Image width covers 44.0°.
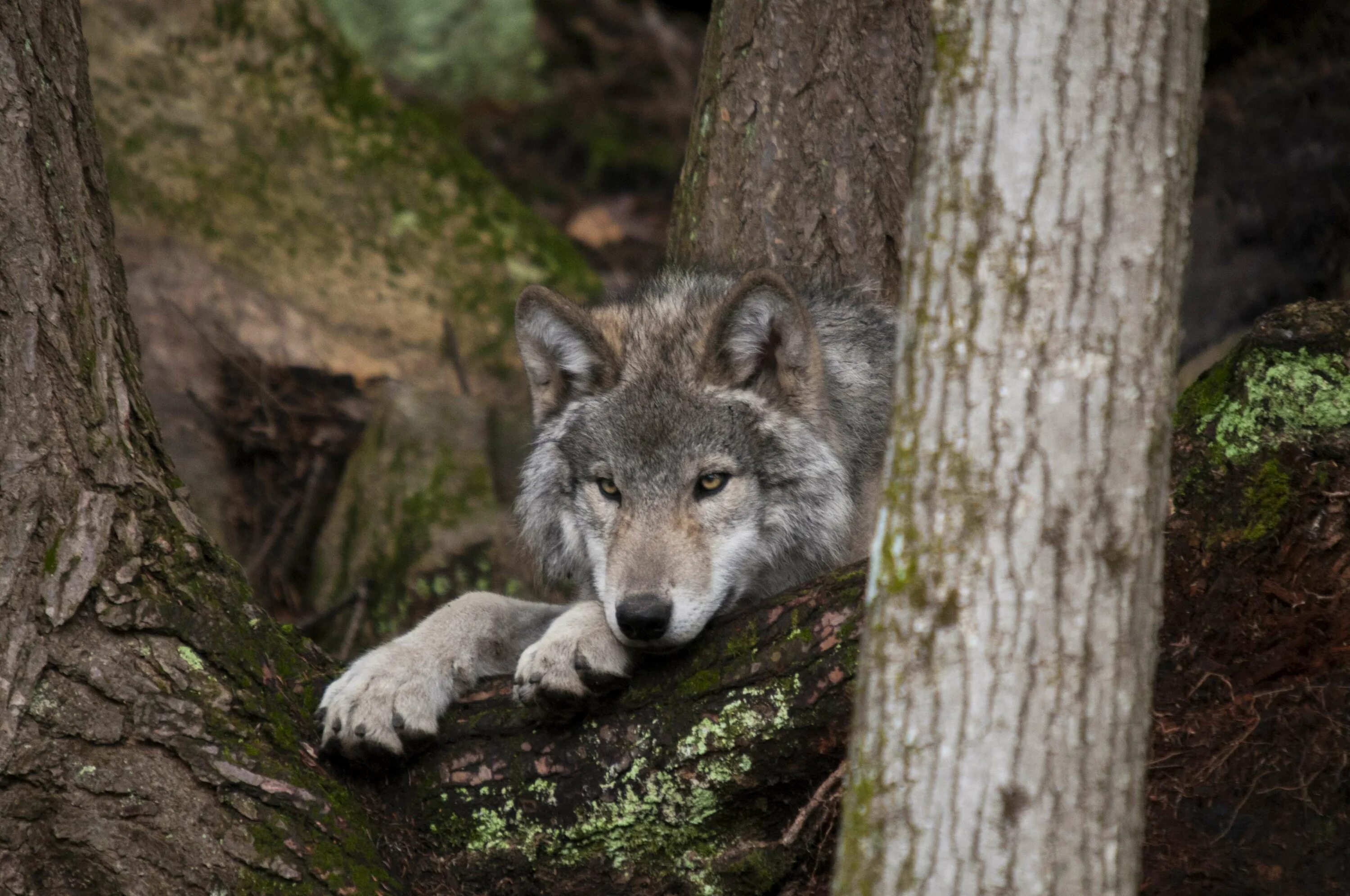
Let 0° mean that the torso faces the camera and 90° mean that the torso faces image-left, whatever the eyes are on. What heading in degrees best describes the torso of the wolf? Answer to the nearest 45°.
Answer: approximately 45°

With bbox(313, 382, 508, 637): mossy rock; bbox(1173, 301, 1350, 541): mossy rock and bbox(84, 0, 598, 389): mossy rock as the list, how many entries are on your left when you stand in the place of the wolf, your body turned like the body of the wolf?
1

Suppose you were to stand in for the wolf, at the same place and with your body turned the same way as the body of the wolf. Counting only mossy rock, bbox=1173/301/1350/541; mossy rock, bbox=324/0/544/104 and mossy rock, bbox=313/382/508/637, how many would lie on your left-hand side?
1

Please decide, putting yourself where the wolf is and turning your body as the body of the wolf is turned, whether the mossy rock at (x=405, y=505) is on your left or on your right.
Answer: on your right

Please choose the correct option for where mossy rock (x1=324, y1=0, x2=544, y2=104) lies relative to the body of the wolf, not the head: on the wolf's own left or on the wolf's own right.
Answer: on the wolf's own right

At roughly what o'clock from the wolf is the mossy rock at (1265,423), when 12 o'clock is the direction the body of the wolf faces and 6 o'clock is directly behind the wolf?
The mossy rock is roughly at 9 o'clock from the wolf.

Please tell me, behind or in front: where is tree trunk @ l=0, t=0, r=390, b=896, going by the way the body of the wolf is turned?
in front
